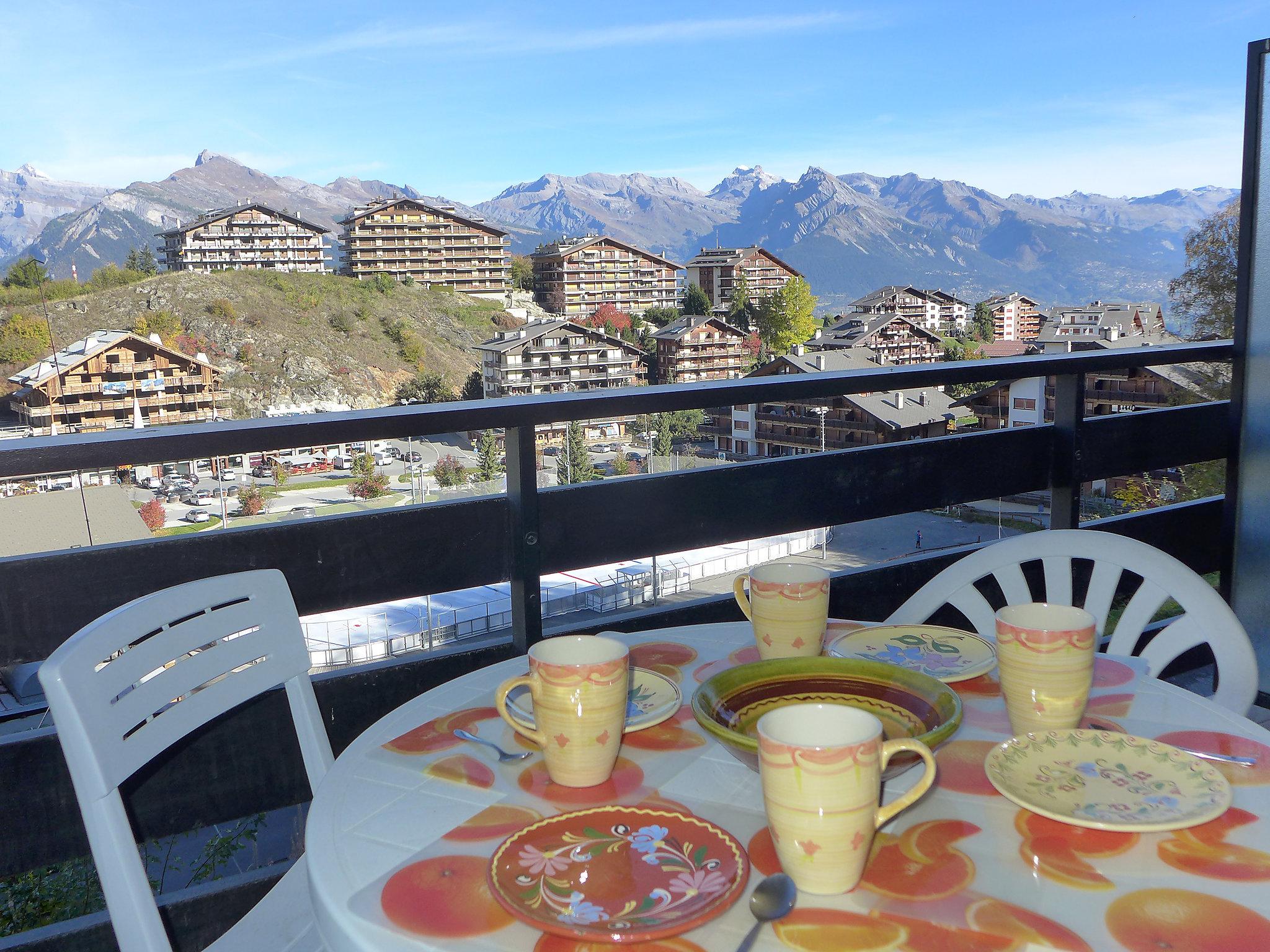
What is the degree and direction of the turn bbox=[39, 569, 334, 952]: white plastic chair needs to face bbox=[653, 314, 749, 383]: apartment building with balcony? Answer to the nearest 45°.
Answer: approximately 90° to its left

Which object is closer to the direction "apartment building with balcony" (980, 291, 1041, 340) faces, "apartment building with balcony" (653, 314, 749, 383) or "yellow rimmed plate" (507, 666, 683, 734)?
the yellow rimmed plate

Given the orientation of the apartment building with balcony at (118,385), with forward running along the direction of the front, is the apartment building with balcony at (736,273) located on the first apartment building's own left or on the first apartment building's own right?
on the first apartment building's own left

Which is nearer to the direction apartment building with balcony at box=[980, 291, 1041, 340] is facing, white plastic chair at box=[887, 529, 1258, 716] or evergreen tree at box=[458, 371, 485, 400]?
the white plastic chair

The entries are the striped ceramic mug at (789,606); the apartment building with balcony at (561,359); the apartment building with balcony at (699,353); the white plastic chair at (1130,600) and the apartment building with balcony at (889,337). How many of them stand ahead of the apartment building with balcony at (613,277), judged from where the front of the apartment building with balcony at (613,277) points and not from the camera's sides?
5

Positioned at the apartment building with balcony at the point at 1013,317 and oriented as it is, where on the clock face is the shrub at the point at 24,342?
The shrub is roughly at 2 o'clock from the apartment building with balcony.

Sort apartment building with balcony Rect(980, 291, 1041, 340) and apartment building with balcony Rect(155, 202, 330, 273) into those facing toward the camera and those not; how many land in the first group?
2

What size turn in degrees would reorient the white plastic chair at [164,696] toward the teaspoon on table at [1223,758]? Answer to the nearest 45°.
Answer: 0° — it already faces it

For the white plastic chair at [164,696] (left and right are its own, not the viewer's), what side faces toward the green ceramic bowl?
front

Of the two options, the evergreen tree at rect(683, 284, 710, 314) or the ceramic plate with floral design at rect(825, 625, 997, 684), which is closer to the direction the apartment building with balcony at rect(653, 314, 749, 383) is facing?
the ceramic plate with floral design

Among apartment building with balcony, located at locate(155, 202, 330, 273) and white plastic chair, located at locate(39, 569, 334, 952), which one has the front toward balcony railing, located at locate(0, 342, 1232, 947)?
the apartment building with balcony

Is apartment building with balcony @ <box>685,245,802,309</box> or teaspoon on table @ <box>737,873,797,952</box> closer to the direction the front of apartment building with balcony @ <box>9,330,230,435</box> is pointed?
the teaspoon on table

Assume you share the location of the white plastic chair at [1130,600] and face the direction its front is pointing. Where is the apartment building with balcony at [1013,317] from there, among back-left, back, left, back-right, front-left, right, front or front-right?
back-right

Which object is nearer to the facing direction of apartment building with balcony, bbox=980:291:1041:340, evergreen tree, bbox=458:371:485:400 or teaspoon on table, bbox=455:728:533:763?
the teaspoon on table
